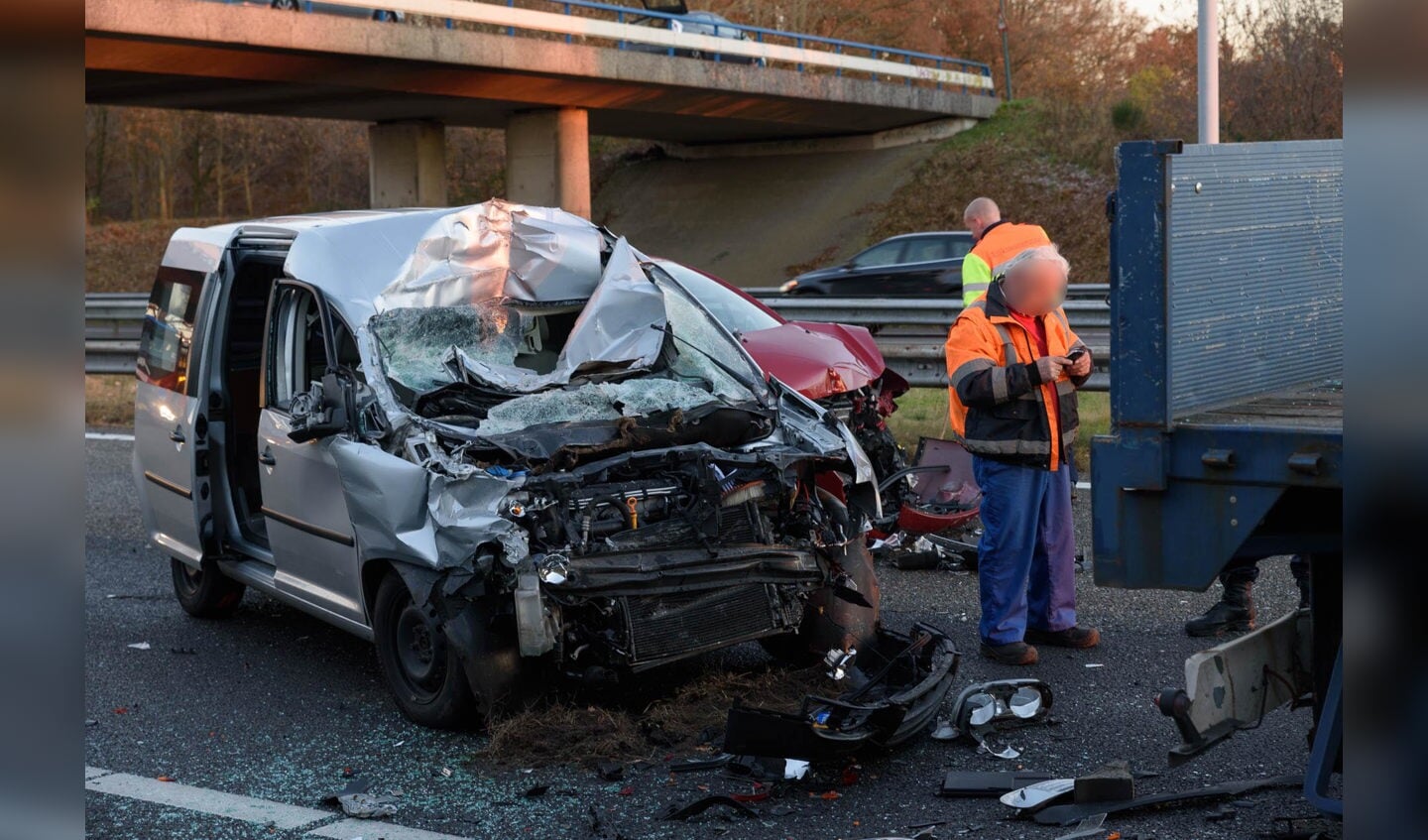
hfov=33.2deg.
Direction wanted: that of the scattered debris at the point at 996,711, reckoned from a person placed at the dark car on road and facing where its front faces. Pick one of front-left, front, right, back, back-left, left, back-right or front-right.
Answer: left

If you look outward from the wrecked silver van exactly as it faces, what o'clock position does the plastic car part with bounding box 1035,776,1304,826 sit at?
The plastic car part is roughly at 12 o'clock from the wrecked silver van.

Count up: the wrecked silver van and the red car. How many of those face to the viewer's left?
0

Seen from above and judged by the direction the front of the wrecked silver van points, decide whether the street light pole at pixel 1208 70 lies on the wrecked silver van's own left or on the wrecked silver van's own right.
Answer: on the wrecked silver van's own left

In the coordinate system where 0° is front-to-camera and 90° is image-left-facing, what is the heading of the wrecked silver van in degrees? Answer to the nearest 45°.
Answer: approximately 315°

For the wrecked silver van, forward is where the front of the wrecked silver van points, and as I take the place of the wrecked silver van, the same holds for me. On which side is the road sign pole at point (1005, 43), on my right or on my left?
on my left

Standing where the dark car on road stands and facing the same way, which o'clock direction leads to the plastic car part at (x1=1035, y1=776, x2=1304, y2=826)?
The plastic car part is roughly at 9 o'clock from the dark car on road.

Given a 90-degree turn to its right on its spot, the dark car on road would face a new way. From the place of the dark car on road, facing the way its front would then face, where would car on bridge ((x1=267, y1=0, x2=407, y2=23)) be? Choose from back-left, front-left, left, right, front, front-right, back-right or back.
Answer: left

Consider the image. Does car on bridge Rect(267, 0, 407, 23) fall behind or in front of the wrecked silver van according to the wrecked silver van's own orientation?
behind

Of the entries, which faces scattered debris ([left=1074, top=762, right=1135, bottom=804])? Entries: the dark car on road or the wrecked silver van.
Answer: the wrecked silver van

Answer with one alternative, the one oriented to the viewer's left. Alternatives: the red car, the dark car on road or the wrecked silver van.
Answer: the dark car on road

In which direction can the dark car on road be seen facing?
to the viewer's left

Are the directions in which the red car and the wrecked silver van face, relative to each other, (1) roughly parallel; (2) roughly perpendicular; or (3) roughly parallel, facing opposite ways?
roughly parallel

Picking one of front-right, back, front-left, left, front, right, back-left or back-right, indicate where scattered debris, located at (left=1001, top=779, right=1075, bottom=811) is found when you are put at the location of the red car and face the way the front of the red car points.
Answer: front-right

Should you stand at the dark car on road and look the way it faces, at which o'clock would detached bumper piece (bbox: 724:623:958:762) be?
The detached bumper piece is roughly at 9 o'clock from the dark car on road.

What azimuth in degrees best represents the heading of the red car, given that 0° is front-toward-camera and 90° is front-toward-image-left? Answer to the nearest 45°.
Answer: approximately 315°
